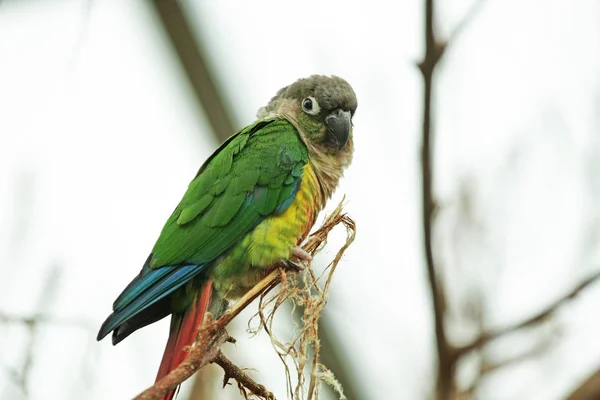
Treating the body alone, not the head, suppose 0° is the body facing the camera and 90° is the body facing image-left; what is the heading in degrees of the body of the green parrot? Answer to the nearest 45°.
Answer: approximately 270°
